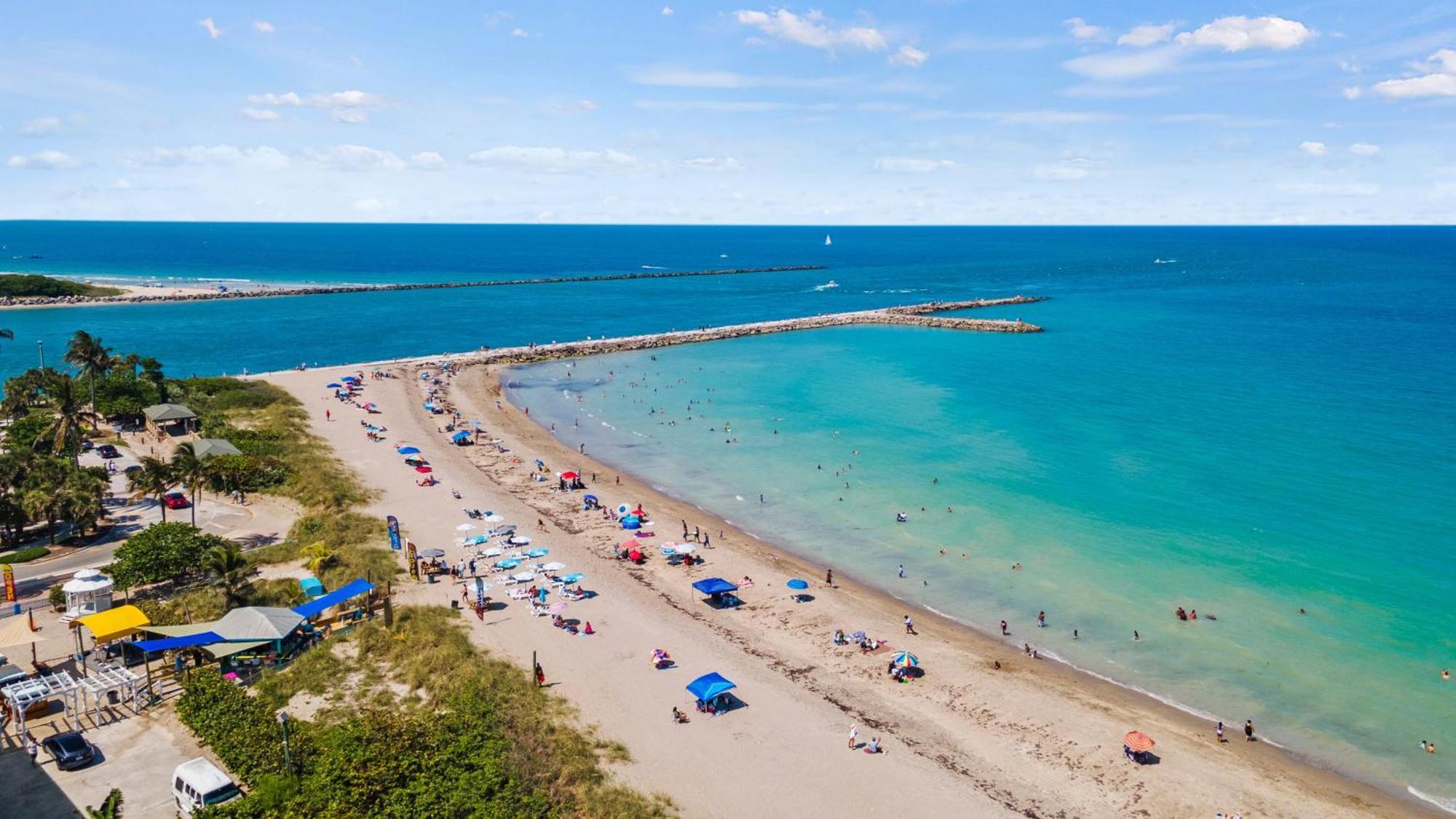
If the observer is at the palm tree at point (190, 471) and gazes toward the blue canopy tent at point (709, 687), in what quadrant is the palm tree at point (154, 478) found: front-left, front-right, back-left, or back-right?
back-right

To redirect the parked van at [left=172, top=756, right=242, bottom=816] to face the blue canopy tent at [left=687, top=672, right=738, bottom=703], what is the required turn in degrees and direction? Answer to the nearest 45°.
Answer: approximately 45° to its left

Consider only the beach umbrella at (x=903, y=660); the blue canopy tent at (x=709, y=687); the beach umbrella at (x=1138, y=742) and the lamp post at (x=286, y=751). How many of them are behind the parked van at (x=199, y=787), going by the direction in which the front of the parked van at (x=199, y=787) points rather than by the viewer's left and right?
0

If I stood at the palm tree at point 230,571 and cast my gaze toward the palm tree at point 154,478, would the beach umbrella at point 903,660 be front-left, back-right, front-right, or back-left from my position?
back-right

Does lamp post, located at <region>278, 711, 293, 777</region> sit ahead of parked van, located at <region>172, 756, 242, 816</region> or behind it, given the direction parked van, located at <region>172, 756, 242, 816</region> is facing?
ahead

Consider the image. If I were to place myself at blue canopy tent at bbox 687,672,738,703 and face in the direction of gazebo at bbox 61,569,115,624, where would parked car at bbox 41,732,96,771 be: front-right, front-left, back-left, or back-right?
front-left

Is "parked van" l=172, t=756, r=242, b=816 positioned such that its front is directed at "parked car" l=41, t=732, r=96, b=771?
no
